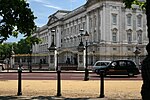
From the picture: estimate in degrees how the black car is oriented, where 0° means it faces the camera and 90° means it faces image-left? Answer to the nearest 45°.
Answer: approximately 90°
